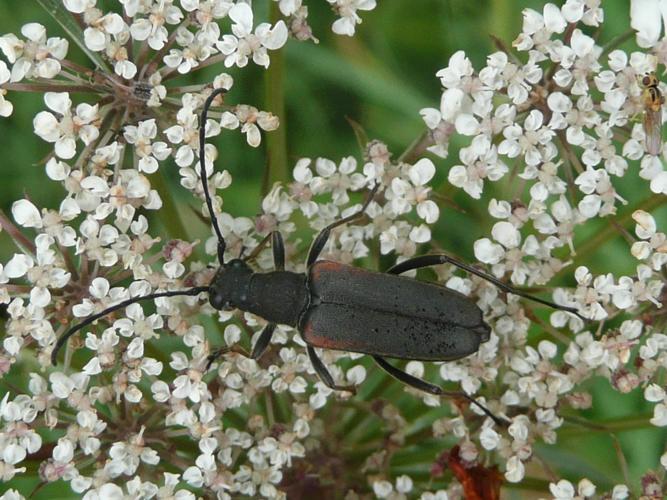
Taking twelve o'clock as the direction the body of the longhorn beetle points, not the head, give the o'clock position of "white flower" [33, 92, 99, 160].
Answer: The white flower is roughly at 12 o'clock from the longhorn beetle.

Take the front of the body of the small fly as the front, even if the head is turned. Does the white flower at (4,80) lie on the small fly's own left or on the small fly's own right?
on the small fly's own left

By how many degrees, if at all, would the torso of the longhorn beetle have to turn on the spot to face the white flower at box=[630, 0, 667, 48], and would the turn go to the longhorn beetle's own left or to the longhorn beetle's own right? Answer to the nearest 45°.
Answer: approximately 135° to the longhorn beetle's own right

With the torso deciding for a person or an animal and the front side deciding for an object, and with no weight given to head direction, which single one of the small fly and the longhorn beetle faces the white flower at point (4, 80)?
the longhorn beetle

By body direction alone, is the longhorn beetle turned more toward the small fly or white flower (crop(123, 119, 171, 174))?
the white flower

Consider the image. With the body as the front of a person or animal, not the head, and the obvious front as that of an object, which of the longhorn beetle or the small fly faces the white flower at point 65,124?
the longhorn beetle

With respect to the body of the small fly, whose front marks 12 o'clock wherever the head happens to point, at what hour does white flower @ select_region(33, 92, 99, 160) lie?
The white flower is roughly at 8 o'clock from the small fly.

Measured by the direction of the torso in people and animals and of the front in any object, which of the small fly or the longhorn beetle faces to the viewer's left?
the longhorn beetle

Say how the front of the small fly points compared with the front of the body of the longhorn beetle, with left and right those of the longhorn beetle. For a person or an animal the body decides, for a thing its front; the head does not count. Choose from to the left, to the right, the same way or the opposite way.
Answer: to the right

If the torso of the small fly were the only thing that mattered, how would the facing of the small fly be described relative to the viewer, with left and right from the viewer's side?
facing away from the viewer

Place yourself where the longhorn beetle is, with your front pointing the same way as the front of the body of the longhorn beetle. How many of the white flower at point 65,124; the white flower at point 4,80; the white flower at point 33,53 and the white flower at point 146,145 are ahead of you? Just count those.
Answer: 4

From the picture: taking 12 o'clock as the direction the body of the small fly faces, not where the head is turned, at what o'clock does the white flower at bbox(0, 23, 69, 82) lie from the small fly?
The white flower is roughly at 8 o'clock from the small fly.

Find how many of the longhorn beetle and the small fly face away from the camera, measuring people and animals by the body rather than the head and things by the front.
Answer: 1

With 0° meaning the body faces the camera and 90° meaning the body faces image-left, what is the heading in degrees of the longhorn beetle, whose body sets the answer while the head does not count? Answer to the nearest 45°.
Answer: approximately 90°
